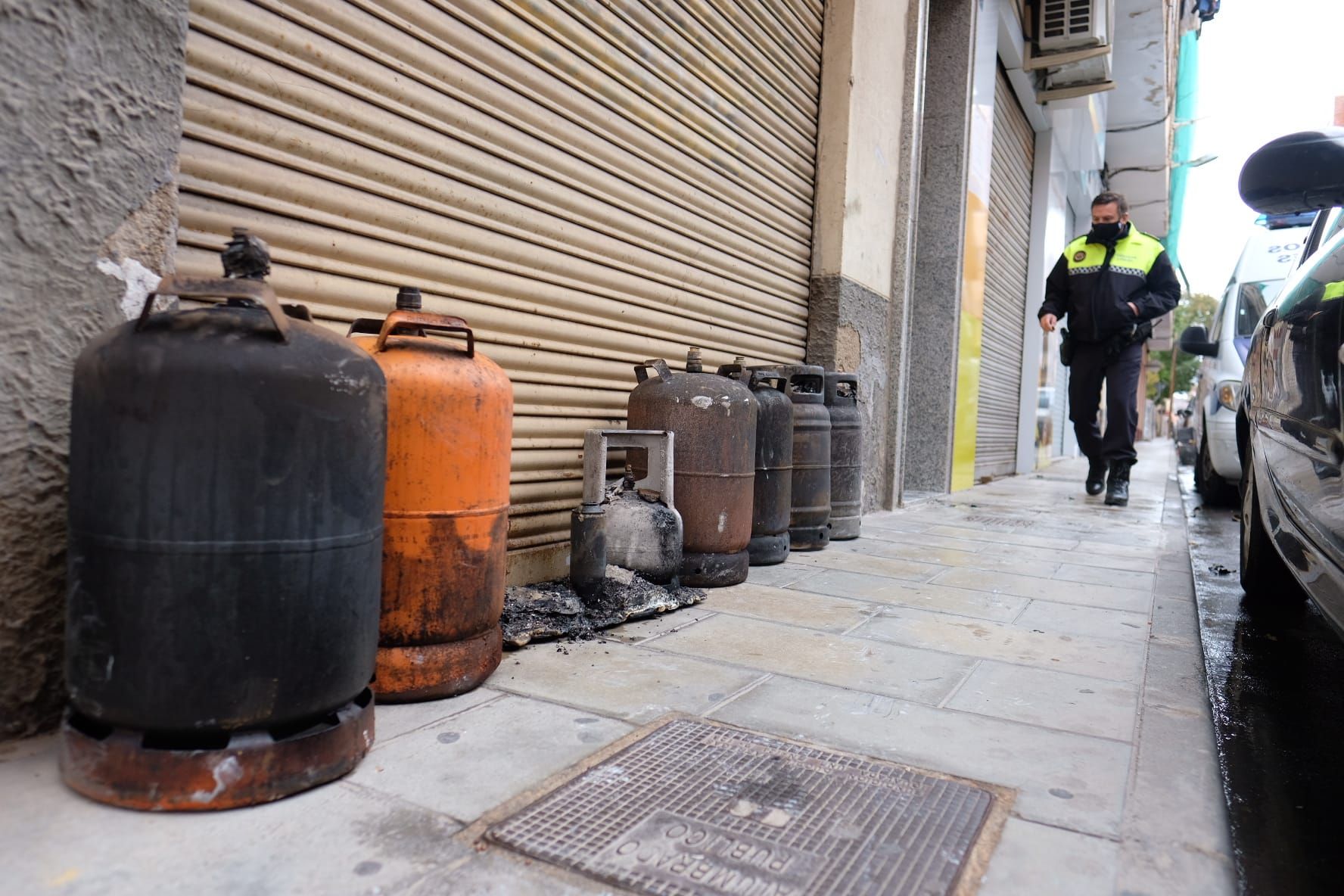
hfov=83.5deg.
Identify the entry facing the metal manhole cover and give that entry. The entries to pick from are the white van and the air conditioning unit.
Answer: the white van

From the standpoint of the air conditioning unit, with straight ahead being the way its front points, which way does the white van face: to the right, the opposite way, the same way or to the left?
to the right

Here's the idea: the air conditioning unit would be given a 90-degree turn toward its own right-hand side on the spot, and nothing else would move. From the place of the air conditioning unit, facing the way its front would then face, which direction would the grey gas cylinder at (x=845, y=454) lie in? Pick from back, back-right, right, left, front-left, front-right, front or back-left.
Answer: front

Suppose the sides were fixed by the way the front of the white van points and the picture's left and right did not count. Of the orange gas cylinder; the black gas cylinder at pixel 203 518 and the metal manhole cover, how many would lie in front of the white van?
3

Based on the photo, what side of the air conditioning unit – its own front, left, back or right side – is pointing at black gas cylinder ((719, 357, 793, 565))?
right

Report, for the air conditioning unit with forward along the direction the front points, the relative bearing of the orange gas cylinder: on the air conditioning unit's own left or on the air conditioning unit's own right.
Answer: on the air conditioning unit's own right

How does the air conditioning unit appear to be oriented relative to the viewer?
to the viewer's right

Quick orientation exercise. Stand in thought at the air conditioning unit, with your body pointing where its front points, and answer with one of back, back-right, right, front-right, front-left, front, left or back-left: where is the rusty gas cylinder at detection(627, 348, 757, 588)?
right

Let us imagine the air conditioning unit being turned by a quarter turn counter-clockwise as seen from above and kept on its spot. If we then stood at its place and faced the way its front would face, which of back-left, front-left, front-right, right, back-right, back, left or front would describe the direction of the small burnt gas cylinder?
back

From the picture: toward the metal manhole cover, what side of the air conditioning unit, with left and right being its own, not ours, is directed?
right

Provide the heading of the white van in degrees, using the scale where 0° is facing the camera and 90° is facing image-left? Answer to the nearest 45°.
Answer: approximately 0°

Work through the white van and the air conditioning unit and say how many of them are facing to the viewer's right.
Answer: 1
